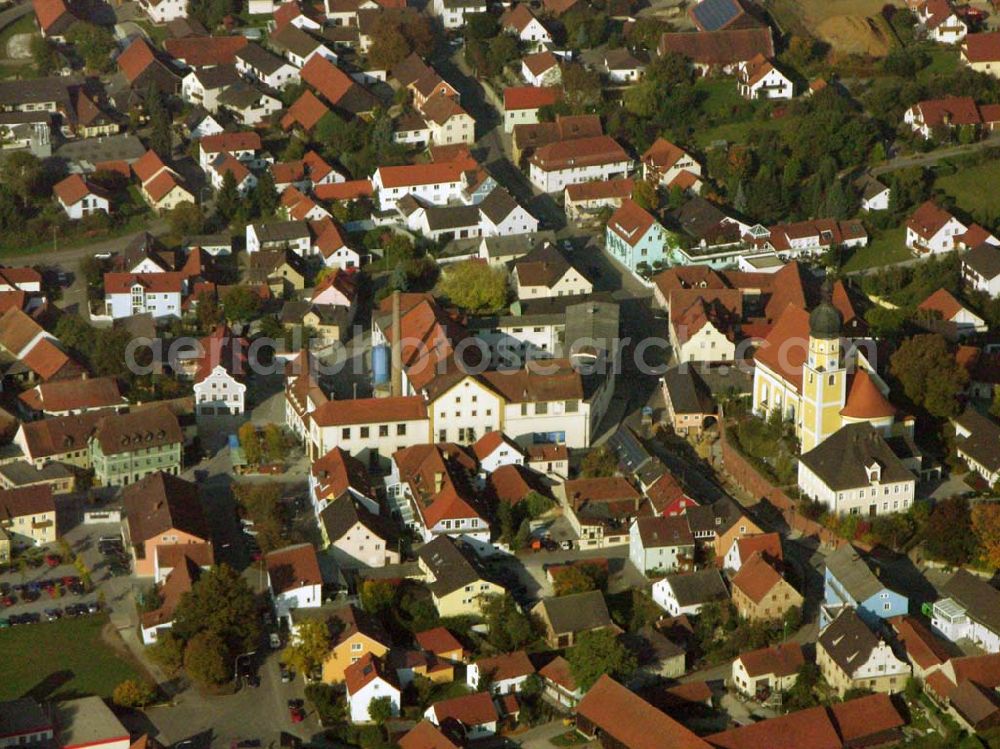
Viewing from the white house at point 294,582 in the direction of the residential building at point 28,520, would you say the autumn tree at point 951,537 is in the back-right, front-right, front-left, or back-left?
back-right

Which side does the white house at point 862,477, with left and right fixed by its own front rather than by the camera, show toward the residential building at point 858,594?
front

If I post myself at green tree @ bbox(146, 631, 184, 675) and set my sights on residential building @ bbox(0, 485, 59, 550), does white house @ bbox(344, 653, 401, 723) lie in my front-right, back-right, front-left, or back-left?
back-right

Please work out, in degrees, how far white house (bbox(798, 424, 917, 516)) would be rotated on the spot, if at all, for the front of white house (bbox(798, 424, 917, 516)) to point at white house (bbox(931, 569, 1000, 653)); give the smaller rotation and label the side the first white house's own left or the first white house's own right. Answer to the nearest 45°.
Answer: approximately 45° to the first white house's own left

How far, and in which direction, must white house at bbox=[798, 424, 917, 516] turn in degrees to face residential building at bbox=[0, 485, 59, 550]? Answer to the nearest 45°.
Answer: approximately 90° to its right

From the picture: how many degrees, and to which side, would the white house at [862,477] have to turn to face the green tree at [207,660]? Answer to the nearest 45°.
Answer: approximately 45° to its right

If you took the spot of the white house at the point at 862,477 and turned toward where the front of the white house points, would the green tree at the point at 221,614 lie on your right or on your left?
on your right

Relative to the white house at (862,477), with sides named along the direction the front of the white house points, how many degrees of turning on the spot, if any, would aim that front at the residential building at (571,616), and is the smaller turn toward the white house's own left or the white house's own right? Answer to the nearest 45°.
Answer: approximately 45° to the white house's own right

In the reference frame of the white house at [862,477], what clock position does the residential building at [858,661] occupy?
The residential building is roughly at 12 o'clock from the white house.

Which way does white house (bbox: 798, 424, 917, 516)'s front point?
toward the camera

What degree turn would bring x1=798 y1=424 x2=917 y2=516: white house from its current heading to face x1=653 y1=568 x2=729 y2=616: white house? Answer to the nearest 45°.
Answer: approximately 45° to its right

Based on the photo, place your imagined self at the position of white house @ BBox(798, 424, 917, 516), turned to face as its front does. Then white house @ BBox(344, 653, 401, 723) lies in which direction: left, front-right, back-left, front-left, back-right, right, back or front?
front-right

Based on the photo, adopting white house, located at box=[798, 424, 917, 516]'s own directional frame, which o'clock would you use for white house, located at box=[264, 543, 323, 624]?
white house, located at box=[264, 543, 323, 624] is roughly at 2 o'clock from white house, located at box=[798, 424, 917, 516].

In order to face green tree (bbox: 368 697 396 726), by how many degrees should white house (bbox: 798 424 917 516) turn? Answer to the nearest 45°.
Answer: approximately 45° to its right

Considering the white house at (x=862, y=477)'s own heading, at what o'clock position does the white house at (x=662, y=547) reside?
the white house at (x=662, y=547) is roughly at 2 o'clock from the white house at (x=862, y=477).
